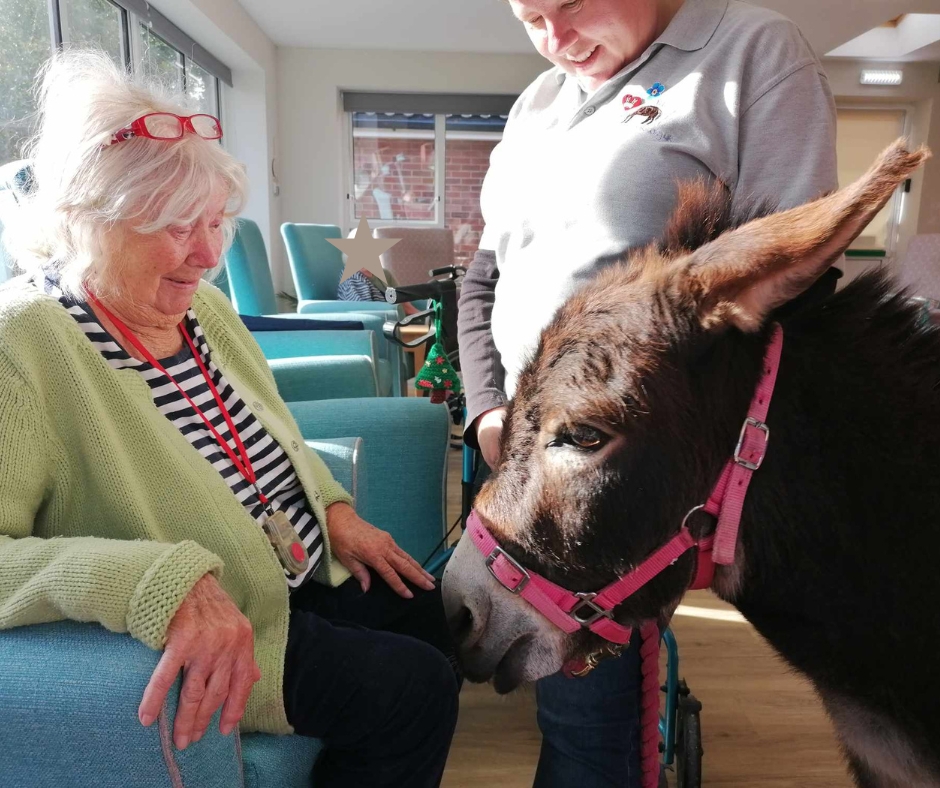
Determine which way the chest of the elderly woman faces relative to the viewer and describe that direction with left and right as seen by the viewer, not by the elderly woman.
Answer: facing the viewer and to the right of the viewer

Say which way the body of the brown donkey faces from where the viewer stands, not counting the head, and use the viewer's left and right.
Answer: facing to the left of the viewer

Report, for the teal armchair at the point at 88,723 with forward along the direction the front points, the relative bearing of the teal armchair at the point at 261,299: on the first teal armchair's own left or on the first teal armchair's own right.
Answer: on the first teal armchair's own left

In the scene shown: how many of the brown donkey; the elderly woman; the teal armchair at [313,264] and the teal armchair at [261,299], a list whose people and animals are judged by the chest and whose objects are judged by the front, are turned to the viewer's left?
1

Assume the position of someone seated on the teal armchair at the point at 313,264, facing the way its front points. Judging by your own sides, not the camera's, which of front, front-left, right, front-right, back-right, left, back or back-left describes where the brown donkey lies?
front-right

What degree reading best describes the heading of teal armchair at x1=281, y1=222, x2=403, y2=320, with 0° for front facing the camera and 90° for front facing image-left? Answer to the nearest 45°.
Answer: approximately 315°

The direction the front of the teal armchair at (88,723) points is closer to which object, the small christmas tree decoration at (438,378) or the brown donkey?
the brown donkey

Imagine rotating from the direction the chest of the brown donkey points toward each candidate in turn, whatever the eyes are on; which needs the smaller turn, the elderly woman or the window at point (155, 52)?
the elderly woman

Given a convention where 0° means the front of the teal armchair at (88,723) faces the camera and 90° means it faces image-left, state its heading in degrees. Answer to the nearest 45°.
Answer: approximately 315°

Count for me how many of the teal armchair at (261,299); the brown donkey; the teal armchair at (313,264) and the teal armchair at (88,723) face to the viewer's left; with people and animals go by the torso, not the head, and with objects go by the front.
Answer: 1

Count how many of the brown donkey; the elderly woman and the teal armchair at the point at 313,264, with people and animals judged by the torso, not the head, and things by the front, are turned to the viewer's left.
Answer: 1

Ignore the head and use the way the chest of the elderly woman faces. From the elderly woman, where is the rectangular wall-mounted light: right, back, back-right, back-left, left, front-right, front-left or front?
left

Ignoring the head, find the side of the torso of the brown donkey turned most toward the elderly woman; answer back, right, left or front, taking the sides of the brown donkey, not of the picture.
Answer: front

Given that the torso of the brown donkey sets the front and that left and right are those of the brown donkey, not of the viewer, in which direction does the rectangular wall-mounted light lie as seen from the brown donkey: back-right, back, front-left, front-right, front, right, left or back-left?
right

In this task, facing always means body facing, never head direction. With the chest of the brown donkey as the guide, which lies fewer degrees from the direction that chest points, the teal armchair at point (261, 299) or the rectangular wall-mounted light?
the teal armchair
